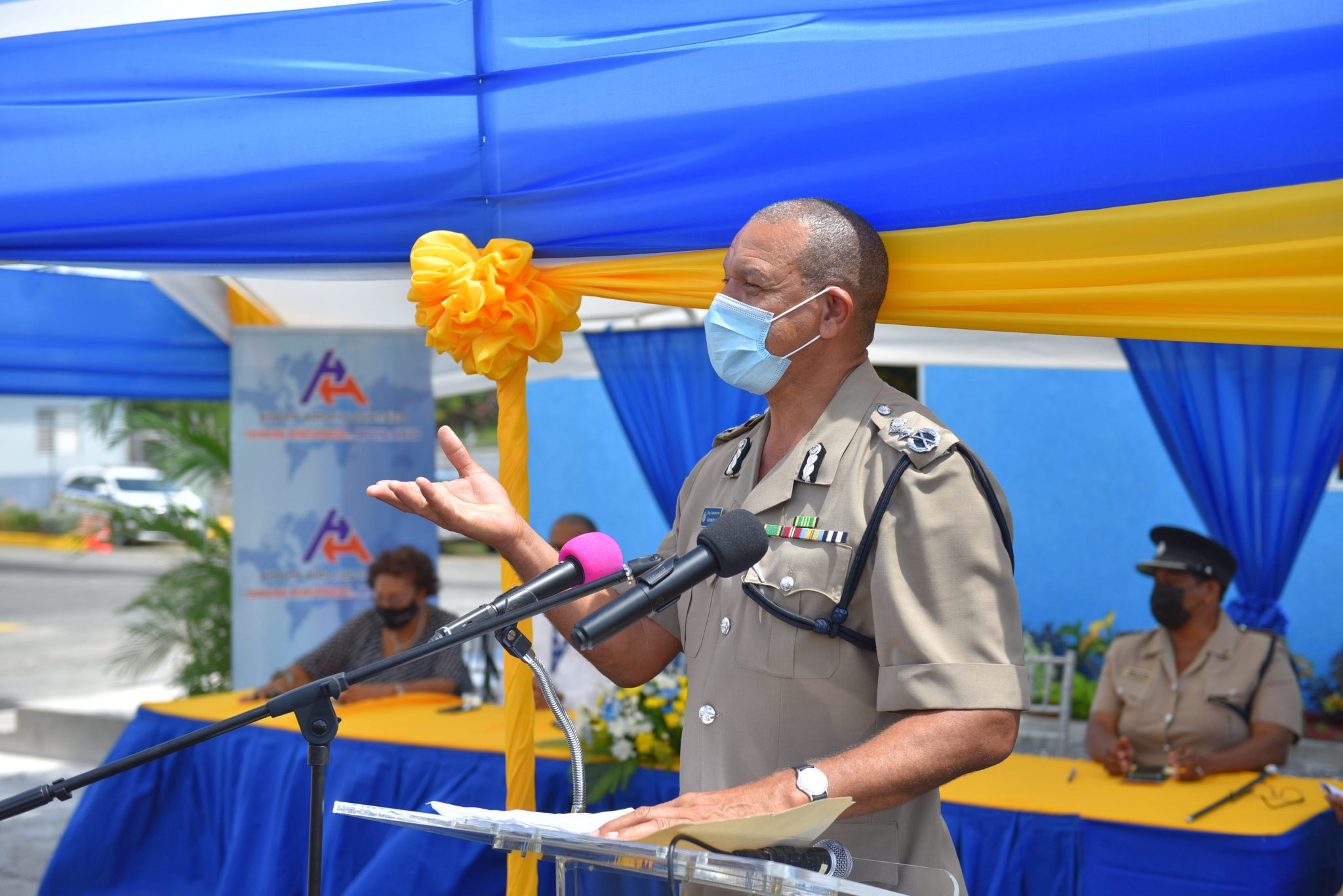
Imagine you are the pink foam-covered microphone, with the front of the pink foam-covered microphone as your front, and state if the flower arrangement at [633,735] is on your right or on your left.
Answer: on your left

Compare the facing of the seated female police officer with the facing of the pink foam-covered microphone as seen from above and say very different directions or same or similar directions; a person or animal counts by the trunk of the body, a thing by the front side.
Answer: very different directions

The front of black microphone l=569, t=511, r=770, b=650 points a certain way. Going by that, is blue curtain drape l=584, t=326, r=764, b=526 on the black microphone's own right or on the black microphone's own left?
on the black microphone's own left

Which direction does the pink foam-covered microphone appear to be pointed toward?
to the viewer's right

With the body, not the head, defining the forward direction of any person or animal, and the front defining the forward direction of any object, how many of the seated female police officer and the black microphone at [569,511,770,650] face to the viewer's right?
1

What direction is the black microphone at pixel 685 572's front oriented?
to the viewer's right

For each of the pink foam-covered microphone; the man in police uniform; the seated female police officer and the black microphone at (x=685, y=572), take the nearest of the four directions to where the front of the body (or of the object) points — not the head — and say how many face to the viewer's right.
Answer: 2
